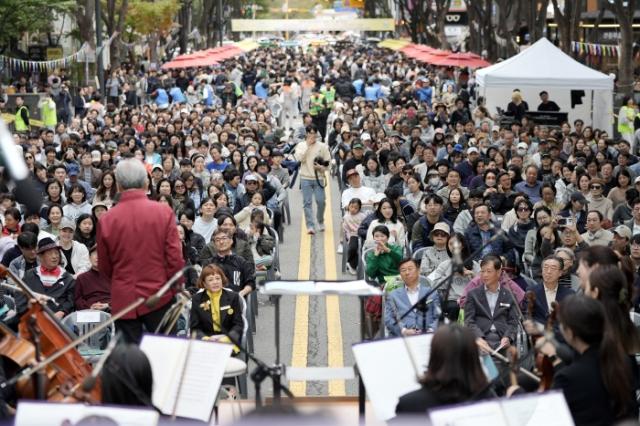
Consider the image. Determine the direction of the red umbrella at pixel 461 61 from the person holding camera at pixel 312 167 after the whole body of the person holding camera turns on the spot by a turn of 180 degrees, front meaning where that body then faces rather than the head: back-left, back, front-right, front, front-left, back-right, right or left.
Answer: front

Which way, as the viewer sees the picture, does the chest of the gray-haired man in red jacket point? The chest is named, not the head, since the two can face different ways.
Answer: away from the camera

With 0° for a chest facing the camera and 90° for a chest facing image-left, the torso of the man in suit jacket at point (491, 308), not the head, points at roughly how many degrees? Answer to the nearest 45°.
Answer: approximately 0°

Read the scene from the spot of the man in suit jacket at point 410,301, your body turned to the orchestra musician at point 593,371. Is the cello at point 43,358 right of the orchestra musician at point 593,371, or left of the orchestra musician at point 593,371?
right

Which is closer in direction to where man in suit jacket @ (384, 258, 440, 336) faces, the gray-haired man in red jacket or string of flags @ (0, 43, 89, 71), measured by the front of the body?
the gray-haired man in red jacket

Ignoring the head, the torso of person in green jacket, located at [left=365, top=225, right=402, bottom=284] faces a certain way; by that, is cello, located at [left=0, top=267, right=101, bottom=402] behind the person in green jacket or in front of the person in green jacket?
in front

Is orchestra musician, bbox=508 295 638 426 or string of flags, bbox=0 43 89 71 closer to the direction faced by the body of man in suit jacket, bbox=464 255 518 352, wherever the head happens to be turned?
the orchestra musician

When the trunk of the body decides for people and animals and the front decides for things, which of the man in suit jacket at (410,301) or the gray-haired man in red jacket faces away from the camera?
the gray-haired man in red jacket

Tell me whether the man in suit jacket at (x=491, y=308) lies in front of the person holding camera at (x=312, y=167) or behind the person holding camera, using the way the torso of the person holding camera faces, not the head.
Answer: in front

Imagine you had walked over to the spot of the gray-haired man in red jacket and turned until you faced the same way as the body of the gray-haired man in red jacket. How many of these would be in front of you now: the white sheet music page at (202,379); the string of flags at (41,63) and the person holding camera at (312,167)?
2

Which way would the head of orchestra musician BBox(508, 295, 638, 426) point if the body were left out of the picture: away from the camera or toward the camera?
away from the camera

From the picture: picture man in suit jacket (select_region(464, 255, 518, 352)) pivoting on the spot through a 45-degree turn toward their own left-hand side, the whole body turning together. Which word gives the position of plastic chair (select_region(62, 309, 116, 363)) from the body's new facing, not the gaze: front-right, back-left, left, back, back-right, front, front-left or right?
back-right

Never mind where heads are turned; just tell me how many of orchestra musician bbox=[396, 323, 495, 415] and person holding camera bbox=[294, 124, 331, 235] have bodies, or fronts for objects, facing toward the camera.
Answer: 1

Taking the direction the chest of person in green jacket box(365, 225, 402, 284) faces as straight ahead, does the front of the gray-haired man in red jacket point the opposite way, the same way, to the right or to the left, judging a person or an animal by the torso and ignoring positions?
the opposite way

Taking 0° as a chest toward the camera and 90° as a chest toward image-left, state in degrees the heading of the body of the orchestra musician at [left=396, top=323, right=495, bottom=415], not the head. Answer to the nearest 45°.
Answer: approximately 180°

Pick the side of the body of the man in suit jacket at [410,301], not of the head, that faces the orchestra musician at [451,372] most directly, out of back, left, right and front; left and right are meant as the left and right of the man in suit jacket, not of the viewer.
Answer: front
